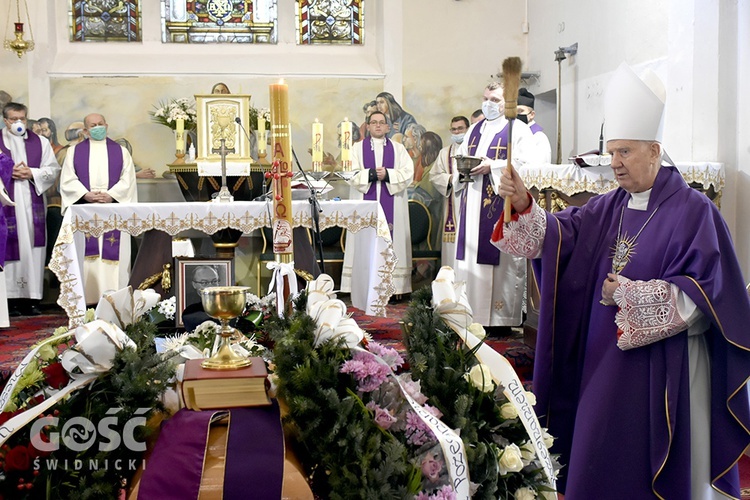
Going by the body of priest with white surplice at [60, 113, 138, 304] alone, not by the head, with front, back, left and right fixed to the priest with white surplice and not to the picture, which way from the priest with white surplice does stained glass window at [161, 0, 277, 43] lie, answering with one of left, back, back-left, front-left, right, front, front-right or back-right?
back-left

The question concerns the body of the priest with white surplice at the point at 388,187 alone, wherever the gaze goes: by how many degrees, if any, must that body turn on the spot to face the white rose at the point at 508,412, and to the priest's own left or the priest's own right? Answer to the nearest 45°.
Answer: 0° — they already face it

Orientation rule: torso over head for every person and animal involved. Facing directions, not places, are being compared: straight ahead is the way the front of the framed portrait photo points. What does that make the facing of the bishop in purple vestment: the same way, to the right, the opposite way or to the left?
to the right

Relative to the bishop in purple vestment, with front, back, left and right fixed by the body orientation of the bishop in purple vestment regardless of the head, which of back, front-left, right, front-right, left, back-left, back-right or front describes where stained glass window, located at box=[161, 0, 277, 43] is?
right

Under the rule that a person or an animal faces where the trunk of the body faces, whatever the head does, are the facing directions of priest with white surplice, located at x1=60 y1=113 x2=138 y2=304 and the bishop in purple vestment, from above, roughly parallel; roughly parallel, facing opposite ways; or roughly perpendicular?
roughly perpendicular

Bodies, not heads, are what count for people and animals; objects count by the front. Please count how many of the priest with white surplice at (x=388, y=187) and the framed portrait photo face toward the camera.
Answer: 2

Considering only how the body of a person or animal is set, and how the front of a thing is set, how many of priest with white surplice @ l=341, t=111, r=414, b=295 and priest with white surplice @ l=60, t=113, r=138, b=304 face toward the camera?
2

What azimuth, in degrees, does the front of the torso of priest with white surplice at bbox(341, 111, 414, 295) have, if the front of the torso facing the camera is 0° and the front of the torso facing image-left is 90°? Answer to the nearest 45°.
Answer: approximately 0°

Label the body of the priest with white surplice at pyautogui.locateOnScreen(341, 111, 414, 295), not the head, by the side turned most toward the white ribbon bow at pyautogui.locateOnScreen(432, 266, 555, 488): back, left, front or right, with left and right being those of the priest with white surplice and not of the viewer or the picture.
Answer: front

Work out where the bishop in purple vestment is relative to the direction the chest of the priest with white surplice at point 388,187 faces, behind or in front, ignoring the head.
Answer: in front
